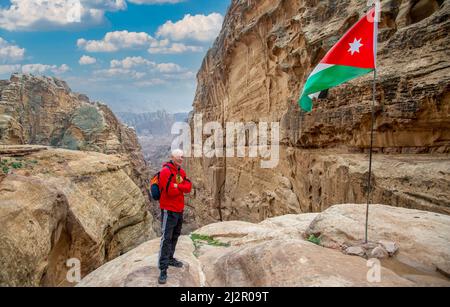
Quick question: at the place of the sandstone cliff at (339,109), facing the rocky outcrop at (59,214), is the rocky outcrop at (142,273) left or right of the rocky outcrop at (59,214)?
left

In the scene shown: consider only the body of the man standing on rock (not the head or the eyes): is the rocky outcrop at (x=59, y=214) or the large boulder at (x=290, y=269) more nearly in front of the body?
the large boulder

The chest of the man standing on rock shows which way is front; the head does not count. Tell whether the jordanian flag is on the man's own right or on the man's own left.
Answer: on the man's own left

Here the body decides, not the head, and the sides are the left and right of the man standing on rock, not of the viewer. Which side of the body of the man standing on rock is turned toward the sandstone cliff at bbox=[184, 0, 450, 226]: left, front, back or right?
left

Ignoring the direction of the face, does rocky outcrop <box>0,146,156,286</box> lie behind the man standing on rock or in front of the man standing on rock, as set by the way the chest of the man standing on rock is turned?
behind

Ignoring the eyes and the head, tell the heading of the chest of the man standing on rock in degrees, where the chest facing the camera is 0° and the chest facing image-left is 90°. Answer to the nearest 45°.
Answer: approximately 315°
